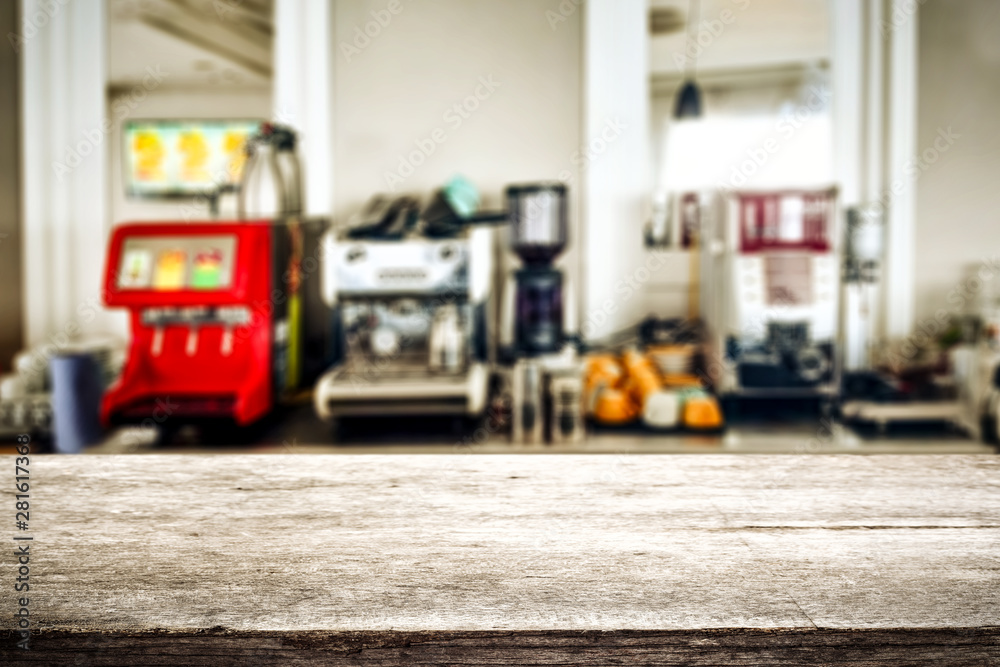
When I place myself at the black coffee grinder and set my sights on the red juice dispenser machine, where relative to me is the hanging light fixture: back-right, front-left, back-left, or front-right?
back-right

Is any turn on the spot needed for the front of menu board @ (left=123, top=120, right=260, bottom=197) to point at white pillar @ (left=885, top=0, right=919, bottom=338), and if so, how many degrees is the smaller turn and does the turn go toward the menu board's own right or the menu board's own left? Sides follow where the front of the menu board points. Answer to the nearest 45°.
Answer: approximately 45° to the menu board's own left

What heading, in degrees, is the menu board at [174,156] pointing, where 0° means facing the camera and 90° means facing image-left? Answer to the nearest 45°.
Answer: approximately 0°

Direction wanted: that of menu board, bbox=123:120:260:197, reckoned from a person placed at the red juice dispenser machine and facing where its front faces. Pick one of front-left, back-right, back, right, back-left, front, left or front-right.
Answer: back-right

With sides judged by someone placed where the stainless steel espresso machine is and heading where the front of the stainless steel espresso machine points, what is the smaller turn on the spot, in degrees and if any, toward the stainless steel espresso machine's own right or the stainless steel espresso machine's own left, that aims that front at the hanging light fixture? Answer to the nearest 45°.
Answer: approximately 135° to the stainless steel espresso machine's own left

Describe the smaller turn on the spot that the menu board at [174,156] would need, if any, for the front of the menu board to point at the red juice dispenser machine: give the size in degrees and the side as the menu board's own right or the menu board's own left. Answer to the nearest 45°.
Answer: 0° — it already faces it

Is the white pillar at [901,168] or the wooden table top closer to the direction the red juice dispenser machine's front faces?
the wooden table top

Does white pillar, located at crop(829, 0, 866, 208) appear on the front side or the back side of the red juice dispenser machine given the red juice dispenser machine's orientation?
on the back side
